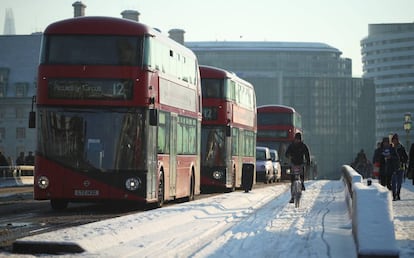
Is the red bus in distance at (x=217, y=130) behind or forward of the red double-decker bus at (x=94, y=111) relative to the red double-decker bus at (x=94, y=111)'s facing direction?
behind

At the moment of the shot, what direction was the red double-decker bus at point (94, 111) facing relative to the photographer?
facing the viewer

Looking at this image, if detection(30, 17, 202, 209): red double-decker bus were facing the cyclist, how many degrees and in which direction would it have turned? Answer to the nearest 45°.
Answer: approximately 90° to its left

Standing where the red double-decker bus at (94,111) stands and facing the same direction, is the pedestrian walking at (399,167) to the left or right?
on its left
